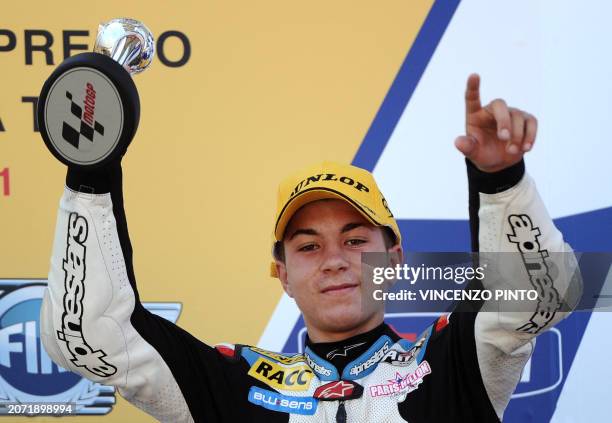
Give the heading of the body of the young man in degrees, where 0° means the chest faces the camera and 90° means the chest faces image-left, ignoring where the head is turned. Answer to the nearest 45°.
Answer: approximately 0°
